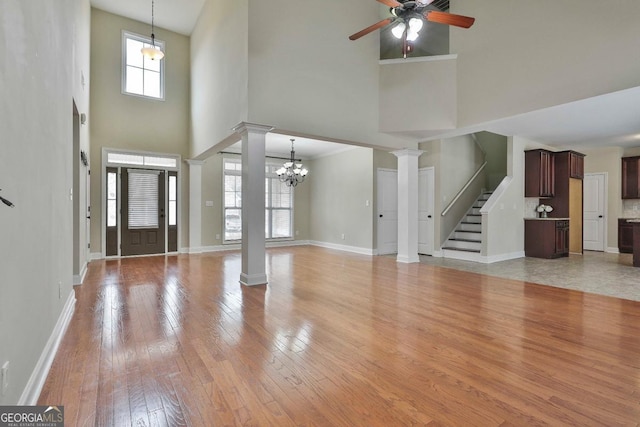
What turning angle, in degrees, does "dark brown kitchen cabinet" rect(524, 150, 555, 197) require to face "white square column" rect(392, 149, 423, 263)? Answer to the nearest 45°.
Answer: approximately 90° to its right

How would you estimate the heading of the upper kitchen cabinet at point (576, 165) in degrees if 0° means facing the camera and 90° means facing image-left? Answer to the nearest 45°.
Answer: approximately 315°

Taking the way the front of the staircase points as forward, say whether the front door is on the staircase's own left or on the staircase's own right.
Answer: on the staircase's own right

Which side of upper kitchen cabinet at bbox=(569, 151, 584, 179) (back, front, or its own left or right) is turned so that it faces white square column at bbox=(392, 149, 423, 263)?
right

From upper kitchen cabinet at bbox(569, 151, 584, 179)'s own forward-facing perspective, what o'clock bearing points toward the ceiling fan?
The ceiling fan is roughly at 2 o'clock from the upper kitchen cabinet.

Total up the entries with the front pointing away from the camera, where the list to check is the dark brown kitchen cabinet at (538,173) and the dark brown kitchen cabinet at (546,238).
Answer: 0

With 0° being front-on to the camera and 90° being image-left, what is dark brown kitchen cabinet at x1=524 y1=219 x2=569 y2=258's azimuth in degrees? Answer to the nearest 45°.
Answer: approximately 315°

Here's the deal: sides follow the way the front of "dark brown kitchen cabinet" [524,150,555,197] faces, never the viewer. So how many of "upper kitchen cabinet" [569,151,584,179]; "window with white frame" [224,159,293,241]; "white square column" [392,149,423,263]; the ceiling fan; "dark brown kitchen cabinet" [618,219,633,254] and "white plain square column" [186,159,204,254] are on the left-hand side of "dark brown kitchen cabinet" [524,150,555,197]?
2

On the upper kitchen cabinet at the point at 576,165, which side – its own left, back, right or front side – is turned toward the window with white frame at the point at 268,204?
right

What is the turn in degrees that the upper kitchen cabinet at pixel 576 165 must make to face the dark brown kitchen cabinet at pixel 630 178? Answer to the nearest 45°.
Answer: approximately 90° to its left

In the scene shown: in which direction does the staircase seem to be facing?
toward the camera

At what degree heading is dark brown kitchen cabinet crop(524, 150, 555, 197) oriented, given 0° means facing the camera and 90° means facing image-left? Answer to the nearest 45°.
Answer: approximately 315°

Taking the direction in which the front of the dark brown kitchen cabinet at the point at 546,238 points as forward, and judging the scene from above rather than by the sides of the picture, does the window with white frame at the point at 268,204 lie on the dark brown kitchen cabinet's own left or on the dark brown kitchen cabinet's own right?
on the dark brown kitchen cabinet's own right

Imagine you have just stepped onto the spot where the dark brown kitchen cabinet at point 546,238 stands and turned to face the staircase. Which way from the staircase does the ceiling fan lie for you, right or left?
left

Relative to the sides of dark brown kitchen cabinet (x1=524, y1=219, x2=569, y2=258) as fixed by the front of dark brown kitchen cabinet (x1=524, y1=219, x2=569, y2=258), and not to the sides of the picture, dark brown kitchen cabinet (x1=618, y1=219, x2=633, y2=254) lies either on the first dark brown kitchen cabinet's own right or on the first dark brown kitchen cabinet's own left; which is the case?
on the first dark brown kitchen cabinet's own left
